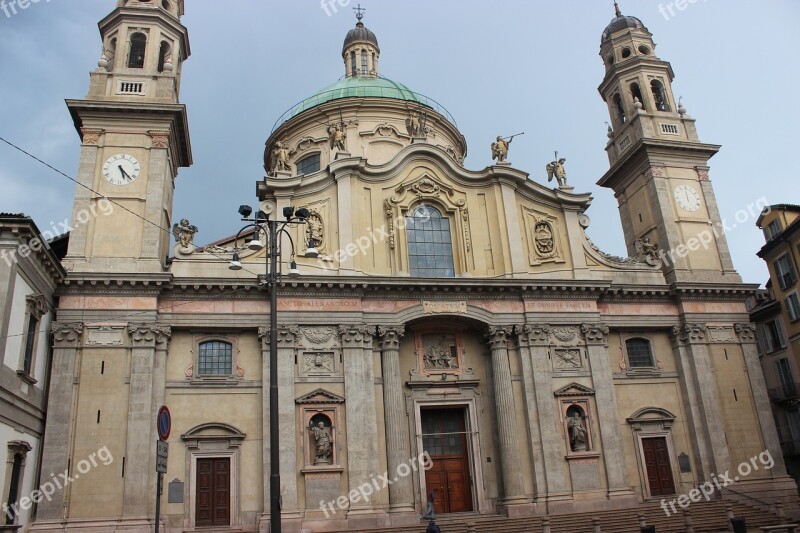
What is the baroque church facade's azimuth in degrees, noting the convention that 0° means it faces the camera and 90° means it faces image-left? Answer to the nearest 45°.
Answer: approximately 0°

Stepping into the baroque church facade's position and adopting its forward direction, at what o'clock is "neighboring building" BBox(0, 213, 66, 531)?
The neighboring building is roughly at 2 o'clock from the baroque church facade.

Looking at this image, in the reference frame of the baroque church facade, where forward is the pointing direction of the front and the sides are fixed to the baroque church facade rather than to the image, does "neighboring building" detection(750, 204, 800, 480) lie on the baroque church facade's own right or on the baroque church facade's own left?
on the baroque church facade's own left

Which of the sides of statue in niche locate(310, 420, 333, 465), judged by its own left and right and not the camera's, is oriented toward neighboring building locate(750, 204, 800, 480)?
left

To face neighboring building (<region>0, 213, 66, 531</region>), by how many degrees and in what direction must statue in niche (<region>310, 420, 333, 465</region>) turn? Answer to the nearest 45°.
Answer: approximately 45° to its right
